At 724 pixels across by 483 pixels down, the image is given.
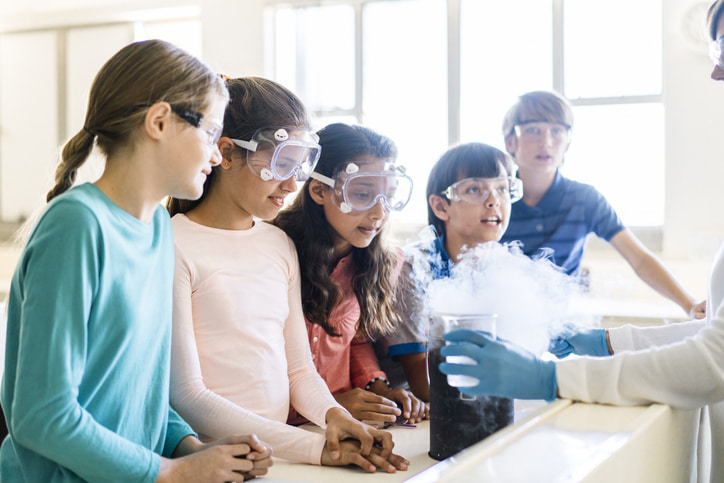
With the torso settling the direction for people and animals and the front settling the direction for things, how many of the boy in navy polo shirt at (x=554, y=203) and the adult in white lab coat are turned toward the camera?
1

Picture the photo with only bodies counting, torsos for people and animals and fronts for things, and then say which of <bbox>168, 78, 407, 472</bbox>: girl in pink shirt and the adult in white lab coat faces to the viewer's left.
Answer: the adult in white lab coat

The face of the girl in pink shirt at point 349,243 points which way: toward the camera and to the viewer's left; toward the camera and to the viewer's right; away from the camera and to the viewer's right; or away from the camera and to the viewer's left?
toward the camera and to the viewer's right

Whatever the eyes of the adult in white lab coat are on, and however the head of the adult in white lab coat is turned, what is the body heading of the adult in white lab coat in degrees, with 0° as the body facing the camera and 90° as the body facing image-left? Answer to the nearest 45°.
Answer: approximately 90°

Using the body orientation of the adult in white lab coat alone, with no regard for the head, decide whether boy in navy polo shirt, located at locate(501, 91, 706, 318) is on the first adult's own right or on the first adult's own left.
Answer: on the first adult's own right
